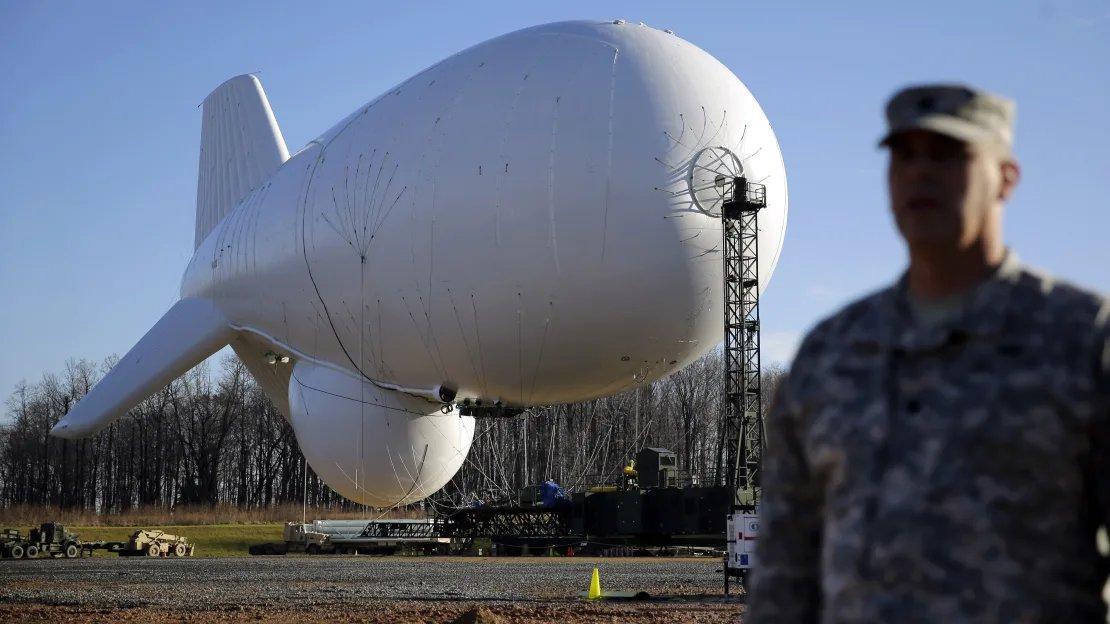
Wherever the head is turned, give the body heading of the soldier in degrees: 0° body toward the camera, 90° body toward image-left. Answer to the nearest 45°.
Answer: approximately 45°

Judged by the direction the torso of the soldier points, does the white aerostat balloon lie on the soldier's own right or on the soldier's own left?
on the soldier's own right

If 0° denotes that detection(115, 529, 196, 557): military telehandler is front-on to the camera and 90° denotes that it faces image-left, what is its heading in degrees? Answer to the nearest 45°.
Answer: approximately 270°

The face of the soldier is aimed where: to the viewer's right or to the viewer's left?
to the viewer's left

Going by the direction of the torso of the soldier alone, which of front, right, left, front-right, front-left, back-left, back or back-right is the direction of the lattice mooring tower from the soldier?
back-right

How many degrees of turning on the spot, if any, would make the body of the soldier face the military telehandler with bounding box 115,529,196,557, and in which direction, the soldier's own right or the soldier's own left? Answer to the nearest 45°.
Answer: approximately 90° to the soldier's own right
